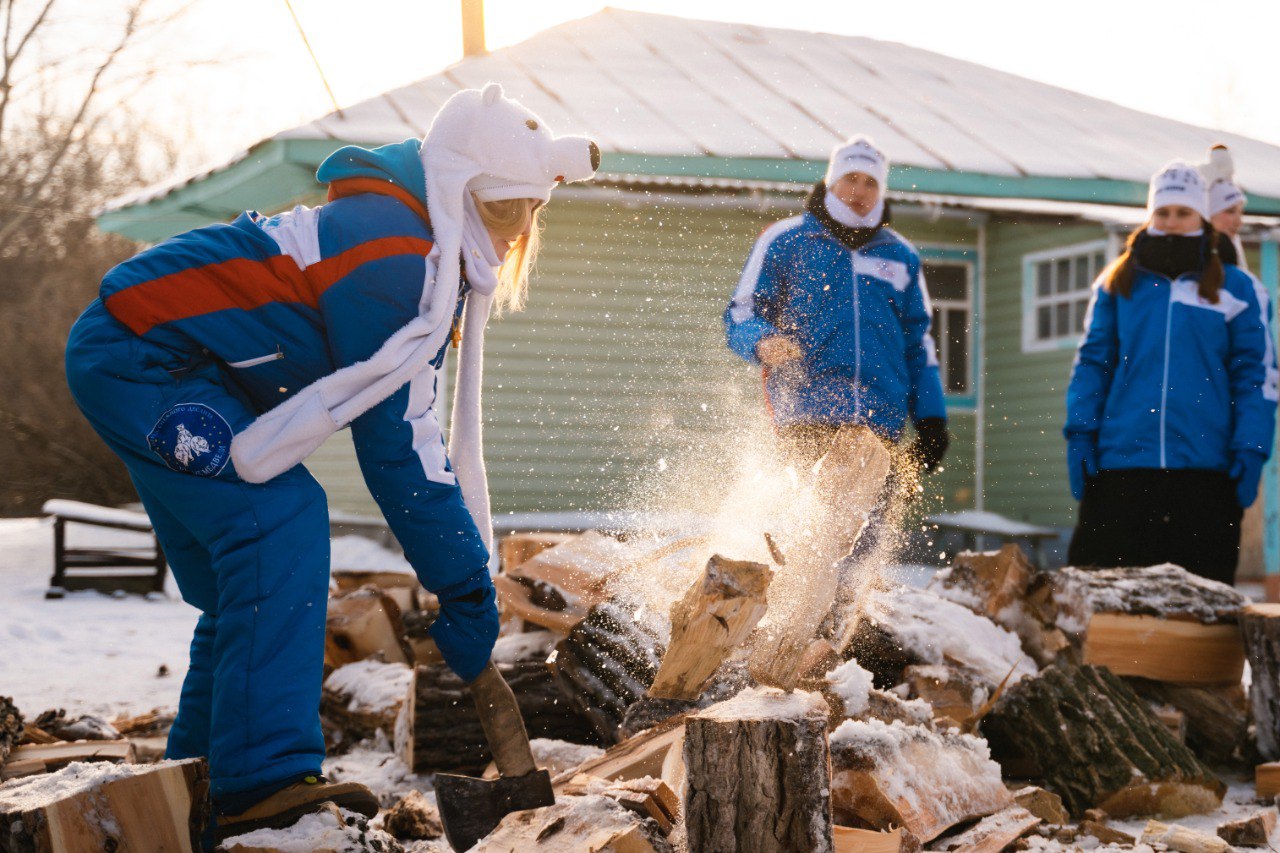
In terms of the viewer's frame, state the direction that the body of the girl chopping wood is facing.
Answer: to the viewer's right

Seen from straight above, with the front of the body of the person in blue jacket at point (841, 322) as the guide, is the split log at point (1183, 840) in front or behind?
in front

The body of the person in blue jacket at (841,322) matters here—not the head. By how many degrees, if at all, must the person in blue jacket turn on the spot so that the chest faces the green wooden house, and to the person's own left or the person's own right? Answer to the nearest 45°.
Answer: approximately 180°

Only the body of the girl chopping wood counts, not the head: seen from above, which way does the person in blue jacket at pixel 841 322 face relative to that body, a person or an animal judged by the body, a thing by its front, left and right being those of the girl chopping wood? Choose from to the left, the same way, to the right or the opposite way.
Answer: to the right

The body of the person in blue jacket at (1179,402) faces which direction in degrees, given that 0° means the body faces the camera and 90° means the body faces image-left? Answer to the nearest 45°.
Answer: approximately 0°

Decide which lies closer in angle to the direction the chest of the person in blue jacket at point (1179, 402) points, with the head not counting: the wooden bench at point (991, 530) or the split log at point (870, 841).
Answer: the split log

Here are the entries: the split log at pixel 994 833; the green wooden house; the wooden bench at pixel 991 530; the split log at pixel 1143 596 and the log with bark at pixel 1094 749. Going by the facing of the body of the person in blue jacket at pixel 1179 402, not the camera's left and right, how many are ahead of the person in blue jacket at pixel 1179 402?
3

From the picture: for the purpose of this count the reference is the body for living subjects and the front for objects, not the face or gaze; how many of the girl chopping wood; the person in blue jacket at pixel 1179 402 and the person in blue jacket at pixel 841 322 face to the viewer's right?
1

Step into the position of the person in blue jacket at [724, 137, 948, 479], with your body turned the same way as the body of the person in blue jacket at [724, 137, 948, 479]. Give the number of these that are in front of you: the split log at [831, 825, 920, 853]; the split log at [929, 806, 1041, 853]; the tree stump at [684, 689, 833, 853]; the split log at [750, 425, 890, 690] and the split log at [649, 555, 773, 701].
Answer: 5

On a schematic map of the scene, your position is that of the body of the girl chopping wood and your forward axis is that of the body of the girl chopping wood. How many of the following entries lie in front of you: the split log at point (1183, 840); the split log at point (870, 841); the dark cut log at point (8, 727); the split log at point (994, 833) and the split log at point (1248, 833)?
4

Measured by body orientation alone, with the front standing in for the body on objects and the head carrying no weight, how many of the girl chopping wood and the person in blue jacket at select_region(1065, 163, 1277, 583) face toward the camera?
1
